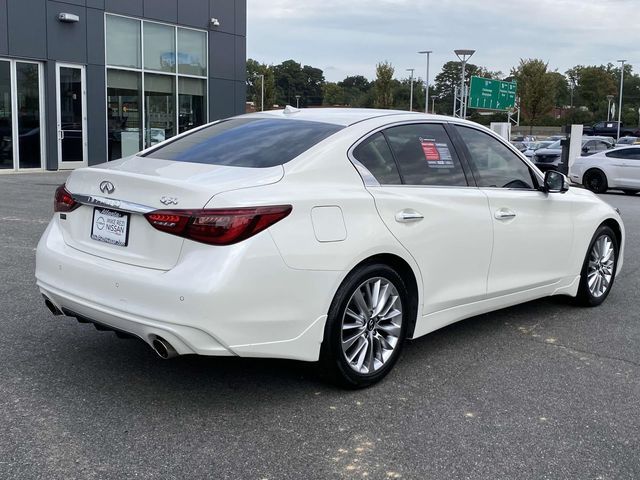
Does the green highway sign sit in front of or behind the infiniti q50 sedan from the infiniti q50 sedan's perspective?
in front

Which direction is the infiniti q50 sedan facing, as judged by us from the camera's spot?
facing away from the viewer and to the right of the viewer

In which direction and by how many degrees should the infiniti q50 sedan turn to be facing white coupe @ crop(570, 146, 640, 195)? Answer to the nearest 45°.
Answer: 0° — it already faces it

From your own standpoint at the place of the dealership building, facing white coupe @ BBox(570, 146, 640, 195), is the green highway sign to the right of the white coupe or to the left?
left

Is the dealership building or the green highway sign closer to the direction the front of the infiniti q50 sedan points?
the green highway sign
